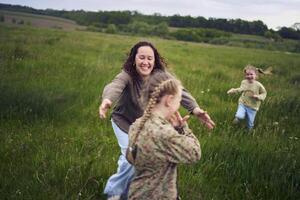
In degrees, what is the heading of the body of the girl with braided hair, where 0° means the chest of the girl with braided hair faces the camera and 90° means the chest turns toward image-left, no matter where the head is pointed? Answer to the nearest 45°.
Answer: approximately 225°

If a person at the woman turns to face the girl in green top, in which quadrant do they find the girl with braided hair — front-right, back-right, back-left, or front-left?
back-right

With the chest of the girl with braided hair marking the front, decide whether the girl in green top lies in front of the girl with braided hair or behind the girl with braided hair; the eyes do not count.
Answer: in front

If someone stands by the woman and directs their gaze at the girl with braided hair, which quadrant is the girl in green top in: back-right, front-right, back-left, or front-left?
back-left

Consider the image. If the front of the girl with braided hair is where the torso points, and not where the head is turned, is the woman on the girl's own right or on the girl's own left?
on the girl's own left

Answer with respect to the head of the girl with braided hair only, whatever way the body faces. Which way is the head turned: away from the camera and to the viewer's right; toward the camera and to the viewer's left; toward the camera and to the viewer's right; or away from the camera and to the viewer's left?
away from the camera and to the viewer's right
